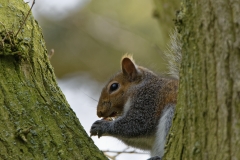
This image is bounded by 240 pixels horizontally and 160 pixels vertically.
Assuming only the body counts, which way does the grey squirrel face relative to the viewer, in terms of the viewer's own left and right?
facing to the left of the viewer

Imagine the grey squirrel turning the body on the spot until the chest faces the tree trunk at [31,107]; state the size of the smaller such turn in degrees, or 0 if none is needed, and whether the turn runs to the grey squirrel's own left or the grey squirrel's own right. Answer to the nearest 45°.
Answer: approximately 45° to the grey squirrel's own left
